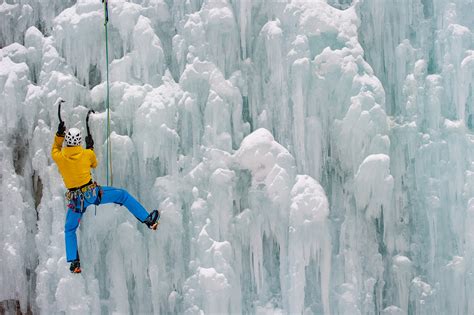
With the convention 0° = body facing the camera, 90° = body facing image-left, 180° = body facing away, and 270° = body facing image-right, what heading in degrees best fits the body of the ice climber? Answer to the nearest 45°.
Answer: approximately 180°
